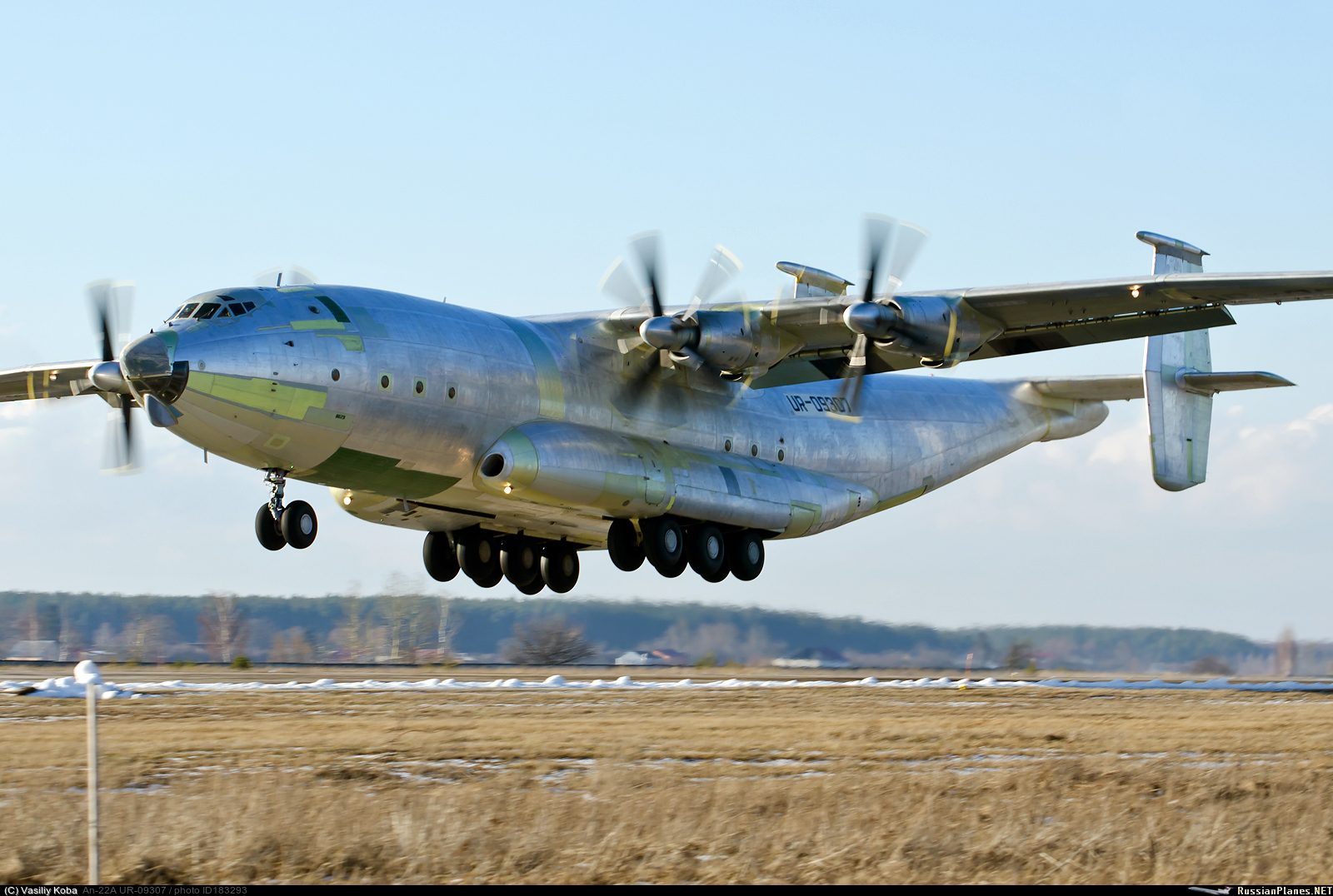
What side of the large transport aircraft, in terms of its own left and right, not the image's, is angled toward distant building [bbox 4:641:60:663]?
right

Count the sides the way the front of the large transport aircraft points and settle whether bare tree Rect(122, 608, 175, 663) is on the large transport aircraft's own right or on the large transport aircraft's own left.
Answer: on the large transport aircraft's own right

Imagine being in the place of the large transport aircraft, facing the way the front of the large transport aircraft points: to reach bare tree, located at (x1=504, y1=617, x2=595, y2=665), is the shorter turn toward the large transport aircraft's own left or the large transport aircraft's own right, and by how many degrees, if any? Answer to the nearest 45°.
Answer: approximately 135° to the large transport aircraft's own right

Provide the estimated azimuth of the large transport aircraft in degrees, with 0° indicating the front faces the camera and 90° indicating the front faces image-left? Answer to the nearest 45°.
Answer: approximately 45°
